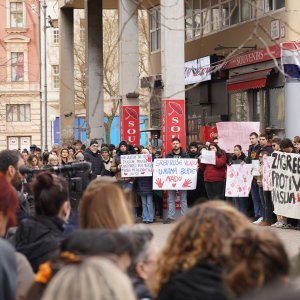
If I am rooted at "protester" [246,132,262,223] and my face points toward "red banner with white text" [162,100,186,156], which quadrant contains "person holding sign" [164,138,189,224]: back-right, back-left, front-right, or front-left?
front-left

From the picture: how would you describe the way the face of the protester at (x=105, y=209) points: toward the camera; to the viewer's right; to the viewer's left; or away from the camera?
away from the camera

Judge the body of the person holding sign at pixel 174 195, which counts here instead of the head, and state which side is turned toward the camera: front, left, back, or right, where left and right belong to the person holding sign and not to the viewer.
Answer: front

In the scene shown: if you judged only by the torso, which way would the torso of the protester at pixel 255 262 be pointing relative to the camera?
away from the camera

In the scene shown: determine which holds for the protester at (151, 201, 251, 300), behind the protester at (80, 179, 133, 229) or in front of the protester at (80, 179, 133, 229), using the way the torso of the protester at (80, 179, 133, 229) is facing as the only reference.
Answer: behind

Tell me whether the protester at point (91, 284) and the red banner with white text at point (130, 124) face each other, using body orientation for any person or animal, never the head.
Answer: yes

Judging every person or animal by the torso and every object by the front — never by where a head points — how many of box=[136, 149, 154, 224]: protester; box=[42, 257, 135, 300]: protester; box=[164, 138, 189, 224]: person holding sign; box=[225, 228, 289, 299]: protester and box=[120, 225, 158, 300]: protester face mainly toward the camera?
2

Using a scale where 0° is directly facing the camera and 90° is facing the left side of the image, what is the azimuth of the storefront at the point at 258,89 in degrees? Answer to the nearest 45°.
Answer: approximately 45°

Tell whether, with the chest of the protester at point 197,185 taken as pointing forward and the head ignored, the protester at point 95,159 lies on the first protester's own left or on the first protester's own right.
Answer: on the first protester's own right

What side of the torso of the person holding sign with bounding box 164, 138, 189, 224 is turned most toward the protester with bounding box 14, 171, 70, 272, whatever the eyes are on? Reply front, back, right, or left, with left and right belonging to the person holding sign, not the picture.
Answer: front

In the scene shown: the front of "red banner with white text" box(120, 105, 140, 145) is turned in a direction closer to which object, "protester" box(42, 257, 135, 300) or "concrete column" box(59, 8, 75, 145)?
the protester

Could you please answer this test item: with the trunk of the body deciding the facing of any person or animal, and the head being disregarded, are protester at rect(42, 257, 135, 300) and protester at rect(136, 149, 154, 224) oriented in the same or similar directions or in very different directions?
very different directions

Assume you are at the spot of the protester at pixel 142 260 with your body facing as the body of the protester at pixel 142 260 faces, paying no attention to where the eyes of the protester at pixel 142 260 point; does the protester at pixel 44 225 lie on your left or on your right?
on your left

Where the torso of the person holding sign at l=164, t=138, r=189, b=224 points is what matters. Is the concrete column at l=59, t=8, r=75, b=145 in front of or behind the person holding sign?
behind
